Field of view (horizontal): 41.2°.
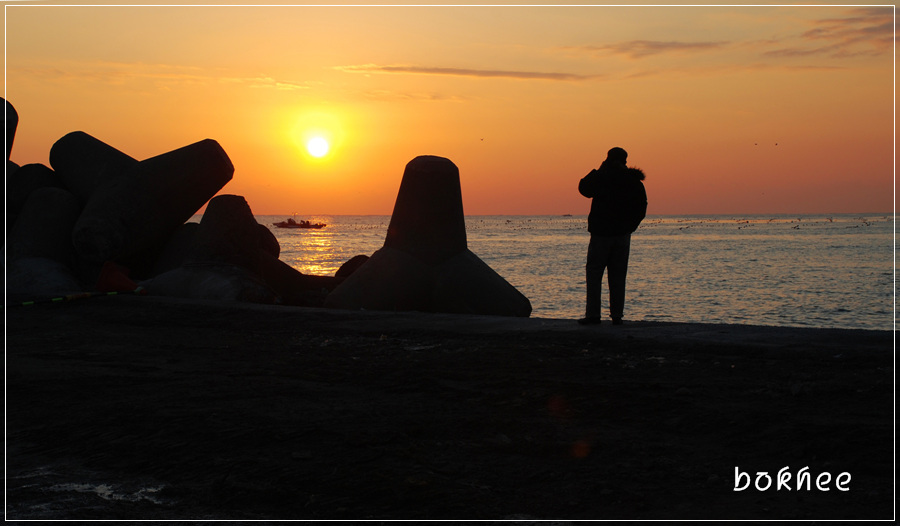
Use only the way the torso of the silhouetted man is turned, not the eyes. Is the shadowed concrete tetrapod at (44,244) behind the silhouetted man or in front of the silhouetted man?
in front

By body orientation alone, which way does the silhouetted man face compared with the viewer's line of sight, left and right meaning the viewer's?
facing away from the viewer and to the left of the viewer

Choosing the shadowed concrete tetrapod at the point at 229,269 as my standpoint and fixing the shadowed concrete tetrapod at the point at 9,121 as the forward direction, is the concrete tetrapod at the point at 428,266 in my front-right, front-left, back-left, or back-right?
back-left
